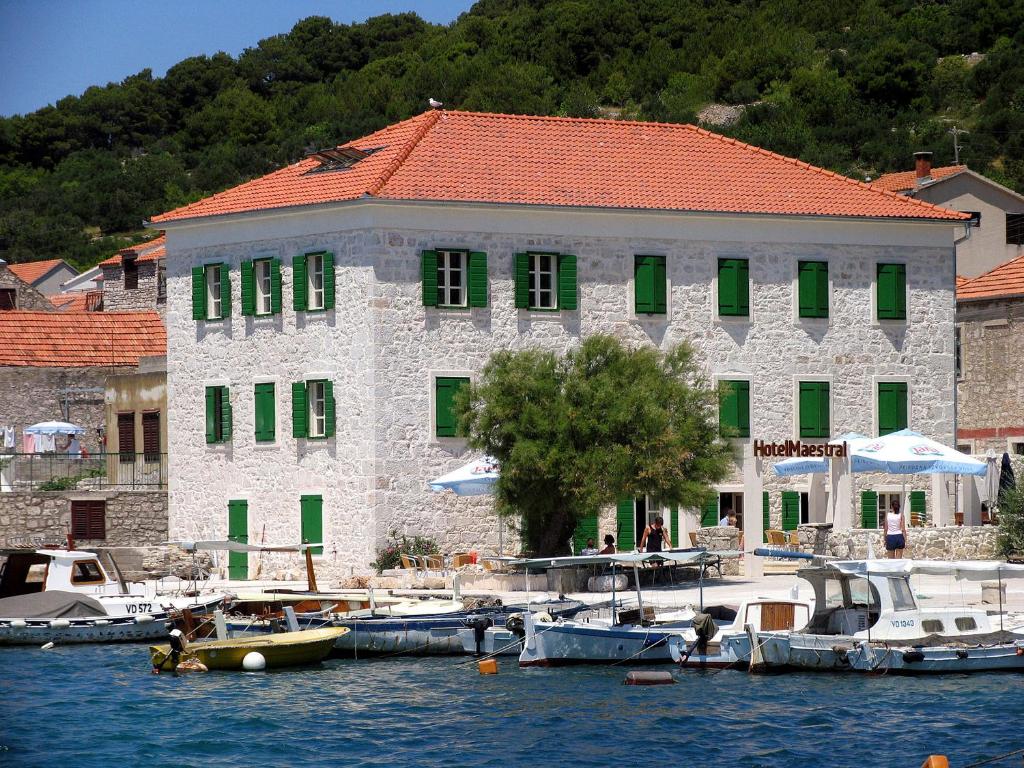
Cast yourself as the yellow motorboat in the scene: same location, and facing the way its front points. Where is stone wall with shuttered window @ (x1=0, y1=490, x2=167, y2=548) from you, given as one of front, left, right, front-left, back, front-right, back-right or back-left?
left

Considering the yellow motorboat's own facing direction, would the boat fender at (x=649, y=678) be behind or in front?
in front

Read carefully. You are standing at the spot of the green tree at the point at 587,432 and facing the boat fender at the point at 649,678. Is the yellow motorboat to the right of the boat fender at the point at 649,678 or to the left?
right

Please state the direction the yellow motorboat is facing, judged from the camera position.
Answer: facing to the right of the viewer

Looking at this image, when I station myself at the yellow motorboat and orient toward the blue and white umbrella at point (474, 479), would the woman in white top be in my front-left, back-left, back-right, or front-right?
front-right

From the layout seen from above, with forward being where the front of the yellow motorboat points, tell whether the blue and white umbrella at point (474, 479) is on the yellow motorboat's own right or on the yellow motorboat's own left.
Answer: on the yellow motorboat's own left

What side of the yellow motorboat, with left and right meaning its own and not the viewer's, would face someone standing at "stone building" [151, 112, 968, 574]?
left

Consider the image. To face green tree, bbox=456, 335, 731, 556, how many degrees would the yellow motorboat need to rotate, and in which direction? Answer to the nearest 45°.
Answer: approximately 45° to its left
